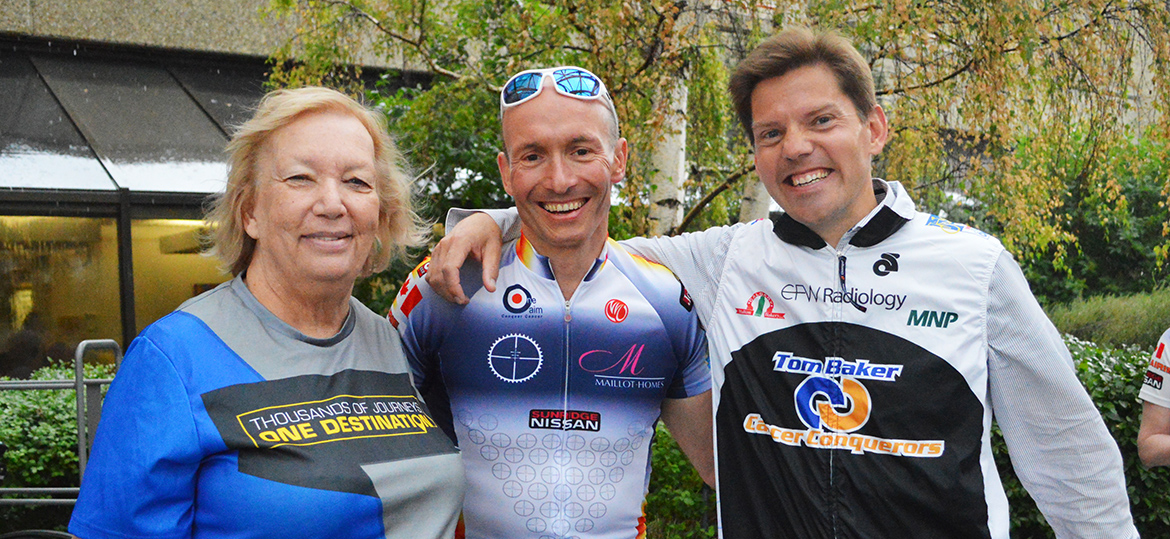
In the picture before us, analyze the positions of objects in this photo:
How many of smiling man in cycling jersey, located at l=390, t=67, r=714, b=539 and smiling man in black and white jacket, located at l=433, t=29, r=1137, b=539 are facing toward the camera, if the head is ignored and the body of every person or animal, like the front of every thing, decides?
2

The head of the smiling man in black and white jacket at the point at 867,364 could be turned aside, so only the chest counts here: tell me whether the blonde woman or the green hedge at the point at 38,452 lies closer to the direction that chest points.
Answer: the blonde woman

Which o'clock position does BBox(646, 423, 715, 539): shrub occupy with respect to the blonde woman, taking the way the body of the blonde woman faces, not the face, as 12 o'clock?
The shrub is roughly at 9 o'clock from the blonde woman.

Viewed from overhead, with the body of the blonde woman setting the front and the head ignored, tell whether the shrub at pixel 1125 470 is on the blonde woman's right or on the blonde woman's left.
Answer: on the blonde woman's left

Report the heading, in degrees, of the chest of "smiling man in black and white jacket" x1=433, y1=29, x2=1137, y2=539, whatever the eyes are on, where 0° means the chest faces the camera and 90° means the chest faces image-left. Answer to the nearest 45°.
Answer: approximately 0°

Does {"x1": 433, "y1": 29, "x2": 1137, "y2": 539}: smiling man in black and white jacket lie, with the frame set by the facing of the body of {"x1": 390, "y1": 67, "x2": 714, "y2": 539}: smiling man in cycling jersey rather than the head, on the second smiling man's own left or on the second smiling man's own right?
on the second smiling man's own left

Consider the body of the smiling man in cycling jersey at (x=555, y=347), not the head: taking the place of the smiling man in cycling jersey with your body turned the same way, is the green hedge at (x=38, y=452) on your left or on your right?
on your right

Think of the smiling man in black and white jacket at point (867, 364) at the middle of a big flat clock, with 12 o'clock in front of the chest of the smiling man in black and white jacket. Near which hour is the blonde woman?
The blonde woman is roughly at 2 o'clock from the smiling man in black and white jacket.

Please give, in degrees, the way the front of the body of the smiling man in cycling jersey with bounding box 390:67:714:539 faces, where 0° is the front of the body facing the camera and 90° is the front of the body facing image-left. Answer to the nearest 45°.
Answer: approximately 0°

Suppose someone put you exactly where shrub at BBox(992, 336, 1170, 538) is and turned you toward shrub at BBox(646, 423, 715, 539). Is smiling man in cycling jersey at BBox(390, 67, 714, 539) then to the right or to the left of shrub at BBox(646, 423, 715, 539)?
left
